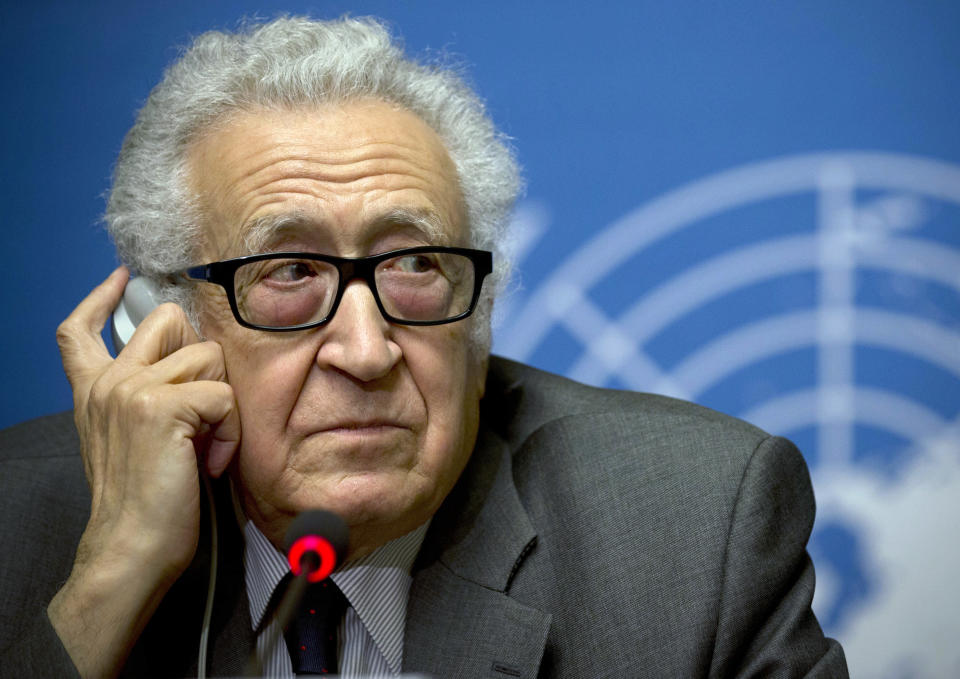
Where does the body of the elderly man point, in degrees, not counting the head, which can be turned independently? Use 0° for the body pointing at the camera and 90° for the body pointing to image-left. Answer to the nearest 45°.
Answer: approximately 0°

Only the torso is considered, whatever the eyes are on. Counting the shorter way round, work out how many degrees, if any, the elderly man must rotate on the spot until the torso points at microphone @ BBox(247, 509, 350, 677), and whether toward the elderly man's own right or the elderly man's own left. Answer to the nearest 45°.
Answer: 0° — they already face it
